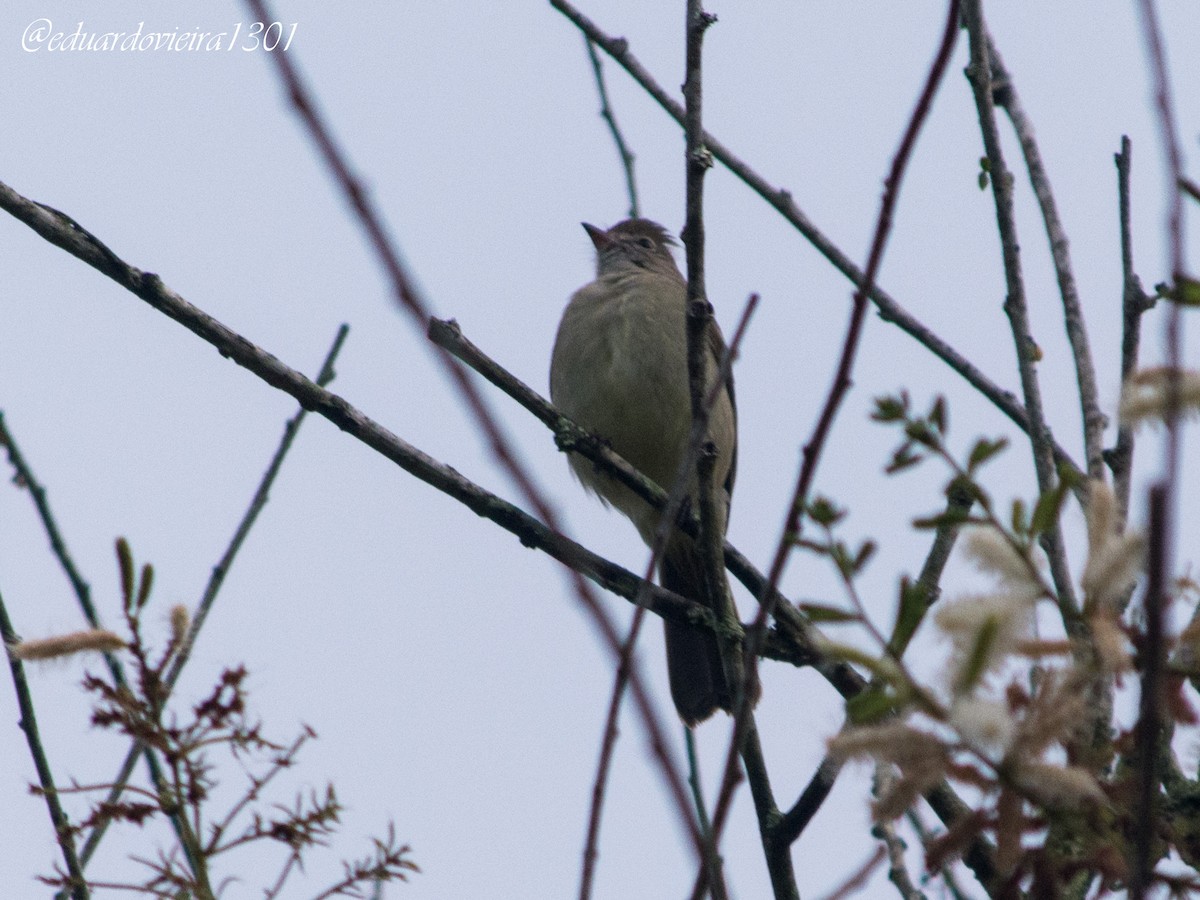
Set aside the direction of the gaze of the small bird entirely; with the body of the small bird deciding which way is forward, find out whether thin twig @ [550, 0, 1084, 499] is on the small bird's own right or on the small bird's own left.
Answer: on the small bird's own left

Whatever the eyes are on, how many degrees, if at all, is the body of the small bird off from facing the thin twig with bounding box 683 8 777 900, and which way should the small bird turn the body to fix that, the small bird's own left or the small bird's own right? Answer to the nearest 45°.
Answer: approximately 45° to the small bird's own left

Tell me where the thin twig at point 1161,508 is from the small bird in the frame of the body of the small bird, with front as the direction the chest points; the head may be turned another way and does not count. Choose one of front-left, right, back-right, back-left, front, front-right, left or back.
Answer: front-left

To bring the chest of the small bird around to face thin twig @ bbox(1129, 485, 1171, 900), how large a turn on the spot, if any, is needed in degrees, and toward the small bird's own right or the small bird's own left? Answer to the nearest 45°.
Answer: approximately 45° to the small bird's own left

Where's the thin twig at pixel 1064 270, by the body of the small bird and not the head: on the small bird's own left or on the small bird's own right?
on the small bird's own left

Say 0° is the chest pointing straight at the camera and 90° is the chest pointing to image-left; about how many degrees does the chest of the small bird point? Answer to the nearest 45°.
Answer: approximately 45°

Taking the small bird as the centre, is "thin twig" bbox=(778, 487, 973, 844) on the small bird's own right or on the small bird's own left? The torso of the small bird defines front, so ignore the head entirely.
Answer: on the small bird's own left
